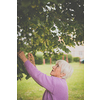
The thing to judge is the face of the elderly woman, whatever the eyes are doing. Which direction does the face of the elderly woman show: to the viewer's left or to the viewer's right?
to the viewer's left

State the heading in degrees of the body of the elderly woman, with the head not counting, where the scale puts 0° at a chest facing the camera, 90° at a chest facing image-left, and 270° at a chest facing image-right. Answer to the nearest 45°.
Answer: approximately 90°
